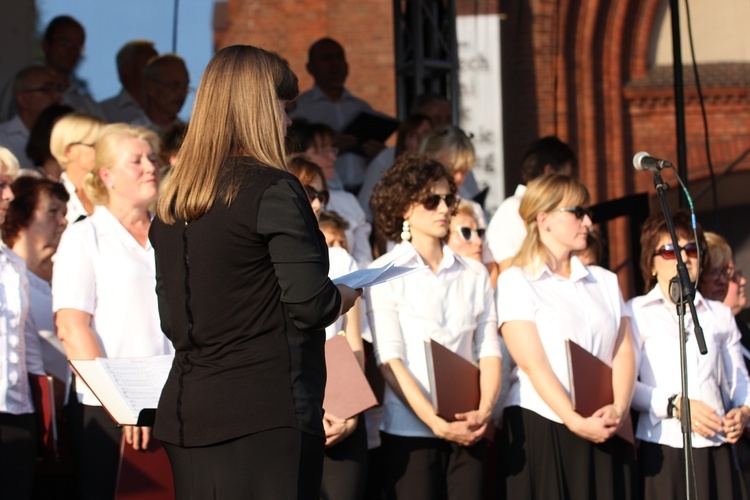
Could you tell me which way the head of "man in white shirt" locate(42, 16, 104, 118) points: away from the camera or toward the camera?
toward the camera

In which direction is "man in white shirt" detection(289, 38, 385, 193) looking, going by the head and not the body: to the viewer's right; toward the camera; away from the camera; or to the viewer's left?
toward the camera

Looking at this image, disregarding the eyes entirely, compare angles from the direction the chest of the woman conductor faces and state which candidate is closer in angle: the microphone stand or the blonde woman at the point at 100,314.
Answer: the microphone stand

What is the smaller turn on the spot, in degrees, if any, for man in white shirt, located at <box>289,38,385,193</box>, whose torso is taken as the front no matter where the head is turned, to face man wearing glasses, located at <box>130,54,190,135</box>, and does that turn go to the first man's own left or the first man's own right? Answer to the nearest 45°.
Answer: approximately 90° to the first man's own right

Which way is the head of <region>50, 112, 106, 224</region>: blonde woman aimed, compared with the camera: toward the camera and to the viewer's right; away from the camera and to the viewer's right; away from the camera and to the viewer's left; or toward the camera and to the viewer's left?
toward the camera and to the viewer's right

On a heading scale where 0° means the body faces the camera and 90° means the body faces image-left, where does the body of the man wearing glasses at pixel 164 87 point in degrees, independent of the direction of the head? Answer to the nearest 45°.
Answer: approximately 315°

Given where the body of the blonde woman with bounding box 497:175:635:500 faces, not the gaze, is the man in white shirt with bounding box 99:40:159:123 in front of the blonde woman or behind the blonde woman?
behind

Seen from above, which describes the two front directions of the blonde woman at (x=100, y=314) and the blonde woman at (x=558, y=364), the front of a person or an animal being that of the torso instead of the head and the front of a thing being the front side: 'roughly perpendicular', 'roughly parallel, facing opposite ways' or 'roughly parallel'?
roughly parallel

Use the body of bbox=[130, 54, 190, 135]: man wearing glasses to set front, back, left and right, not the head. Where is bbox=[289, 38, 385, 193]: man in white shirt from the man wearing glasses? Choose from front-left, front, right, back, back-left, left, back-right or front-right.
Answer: left

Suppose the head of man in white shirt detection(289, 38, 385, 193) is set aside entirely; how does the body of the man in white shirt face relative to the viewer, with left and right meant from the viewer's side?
facing the viewer and to the right of the viewer

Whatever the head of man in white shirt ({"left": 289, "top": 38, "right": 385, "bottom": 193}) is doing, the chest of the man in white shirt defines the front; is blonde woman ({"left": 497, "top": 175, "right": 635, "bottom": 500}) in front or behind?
in front

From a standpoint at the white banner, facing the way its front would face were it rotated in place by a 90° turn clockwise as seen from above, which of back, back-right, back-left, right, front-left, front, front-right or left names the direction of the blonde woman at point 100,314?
left

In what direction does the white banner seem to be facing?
toward the camera

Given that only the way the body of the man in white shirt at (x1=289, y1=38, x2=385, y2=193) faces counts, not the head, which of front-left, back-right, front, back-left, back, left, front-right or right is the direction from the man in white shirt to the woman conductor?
front-right

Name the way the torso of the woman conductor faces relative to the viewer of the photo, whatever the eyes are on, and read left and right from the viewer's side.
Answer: facing away from the viewer and to the right of the viewer

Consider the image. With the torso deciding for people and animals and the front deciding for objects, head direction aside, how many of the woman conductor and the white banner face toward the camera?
1

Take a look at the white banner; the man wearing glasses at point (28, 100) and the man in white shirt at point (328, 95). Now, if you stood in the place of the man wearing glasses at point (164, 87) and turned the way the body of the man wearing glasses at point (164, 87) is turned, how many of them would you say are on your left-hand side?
2

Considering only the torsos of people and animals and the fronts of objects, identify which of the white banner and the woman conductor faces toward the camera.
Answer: the white banner
